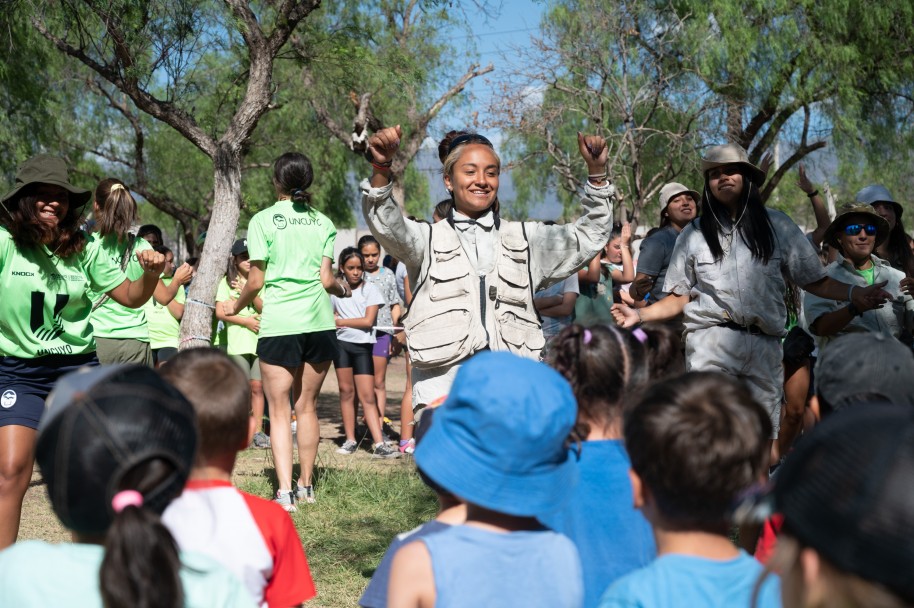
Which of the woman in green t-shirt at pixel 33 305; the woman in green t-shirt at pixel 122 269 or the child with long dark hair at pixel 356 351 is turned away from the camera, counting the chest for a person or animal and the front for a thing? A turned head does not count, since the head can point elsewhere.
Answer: the woman in green t-shirt at pixel 122 269

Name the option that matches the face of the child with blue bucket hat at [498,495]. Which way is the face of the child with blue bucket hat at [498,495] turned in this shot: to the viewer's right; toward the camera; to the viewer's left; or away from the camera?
away from the camera

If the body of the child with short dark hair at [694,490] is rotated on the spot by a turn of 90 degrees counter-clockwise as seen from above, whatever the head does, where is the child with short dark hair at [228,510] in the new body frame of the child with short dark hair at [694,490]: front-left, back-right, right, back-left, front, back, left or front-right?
front

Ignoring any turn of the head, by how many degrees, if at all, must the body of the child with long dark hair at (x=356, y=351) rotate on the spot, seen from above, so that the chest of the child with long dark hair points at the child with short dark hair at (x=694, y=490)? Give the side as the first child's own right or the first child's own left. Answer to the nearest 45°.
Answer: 0° — they already face them

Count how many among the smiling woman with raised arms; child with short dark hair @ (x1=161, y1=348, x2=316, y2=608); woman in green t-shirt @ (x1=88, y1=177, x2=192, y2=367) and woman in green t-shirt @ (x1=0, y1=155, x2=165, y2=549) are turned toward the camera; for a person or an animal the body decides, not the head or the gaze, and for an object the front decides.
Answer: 2

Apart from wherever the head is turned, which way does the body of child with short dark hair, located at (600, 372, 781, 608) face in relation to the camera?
away from the camera

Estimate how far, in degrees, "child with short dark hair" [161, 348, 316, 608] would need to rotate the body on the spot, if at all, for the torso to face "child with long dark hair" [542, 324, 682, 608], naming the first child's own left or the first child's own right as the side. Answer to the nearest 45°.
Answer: approximately 90° to the first child's own right

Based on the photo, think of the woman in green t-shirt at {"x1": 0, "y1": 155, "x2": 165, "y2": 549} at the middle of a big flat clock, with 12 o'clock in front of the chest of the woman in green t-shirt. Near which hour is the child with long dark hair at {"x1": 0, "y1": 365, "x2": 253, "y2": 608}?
The child with long dark hair is roughly at 12 o'clock from the woman in green t-shirt.

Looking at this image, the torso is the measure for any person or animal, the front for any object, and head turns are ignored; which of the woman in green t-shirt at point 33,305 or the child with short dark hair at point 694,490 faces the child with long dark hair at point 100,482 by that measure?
the woman in green t-shirt

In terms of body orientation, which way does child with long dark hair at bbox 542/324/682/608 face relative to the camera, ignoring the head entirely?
away from the camera

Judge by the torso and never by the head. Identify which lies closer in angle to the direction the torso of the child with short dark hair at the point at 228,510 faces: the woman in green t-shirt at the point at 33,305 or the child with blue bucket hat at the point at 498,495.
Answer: the woman in green t-shirt

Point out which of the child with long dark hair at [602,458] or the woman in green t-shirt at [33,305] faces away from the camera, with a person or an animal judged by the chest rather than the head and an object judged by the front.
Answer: the child with long dark hair

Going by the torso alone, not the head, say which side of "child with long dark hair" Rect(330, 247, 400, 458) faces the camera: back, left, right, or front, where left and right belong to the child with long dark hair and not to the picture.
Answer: front

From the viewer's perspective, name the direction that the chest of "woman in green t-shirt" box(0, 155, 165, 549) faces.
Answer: toward the camera

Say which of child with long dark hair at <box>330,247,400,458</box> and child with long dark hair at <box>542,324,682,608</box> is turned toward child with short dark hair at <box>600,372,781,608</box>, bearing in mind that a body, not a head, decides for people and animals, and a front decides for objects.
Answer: child with long dark hair at <box>330,247,400,458</box>

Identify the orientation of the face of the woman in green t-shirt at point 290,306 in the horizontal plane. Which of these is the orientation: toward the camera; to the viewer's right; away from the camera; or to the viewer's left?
away from the camera

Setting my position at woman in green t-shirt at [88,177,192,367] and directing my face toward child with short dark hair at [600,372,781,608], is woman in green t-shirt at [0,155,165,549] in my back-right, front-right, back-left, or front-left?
front-right

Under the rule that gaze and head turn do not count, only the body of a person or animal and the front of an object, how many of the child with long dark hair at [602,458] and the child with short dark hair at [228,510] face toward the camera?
0

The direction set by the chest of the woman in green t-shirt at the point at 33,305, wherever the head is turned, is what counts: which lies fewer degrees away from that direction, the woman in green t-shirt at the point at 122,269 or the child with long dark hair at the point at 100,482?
the child with long dark hair

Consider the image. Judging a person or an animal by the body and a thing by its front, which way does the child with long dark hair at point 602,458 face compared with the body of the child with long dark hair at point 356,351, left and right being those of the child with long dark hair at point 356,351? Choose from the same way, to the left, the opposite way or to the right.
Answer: the opposite way
